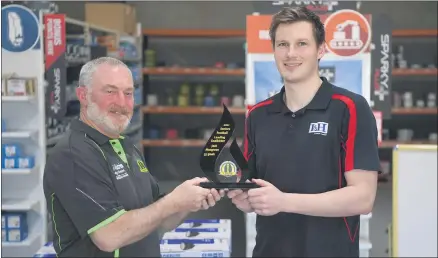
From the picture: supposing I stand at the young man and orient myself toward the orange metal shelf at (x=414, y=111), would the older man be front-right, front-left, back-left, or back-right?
back-left

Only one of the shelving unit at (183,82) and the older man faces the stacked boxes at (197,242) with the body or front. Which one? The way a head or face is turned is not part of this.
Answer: the shelving unit

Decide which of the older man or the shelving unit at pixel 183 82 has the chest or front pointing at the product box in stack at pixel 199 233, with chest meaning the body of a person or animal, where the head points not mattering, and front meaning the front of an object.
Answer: the shelving unit

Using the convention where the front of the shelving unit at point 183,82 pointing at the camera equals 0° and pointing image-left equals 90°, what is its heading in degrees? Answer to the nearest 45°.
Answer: approximately 0°

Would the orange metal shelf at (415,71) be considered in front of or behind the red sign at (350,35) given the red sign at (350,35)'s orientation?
behind

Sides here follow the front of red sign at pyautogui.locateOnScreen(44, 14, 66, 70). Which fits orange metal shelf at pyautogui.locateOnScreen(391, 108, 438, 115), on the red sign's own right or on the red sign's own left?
on the red sign's own left
